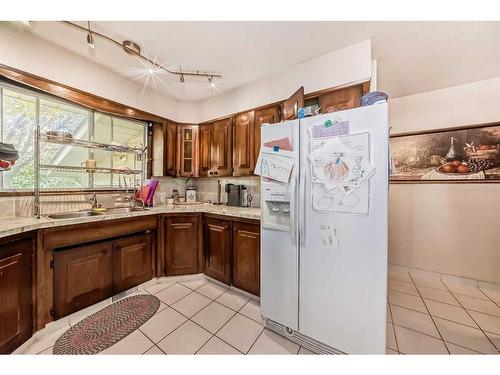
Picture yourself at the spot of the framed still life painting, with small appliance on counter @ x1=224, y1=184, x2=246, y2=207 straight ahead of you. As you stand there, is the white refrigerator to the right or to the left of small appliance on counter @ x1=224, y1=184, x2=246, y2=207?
left

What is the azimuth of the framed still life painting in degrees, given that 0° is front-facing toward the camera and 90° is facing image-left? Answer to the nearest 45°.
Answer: approximately 45°

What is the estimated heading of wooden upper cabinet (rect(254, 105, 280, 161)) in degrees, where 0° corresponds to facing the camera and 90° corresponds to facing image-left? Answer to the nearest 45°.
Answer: approximately 45°

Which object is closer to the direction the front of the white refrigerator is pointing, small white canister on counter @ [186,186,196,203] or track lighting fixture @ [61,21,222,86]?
the track lighting fixture

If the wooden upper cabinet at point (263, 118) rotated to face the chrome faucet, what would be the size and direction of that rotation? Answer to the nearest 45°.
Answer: approximately 45° to its right

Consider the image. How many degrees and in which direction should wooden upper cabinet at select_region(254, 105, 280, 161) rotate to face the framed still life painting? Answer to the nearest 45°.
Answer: approximately 135° to its left

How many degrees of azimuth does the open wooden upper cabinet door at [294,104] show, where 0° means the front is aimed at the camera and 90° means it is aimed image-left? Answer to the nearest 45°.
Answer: approximately 45°
